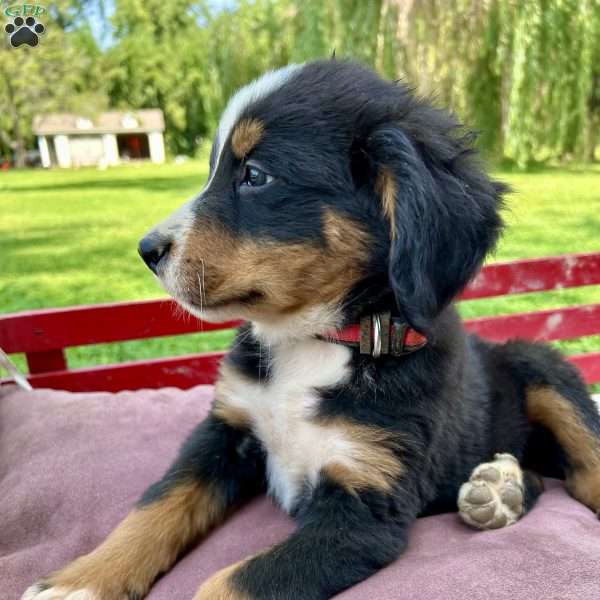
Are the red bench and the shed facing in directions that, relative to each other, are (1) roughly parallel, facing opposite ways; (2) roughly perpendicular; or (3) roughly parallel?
roughly parallel

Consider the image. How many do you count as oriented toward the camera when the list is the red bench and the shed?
2

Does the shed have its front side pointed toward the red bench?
yes

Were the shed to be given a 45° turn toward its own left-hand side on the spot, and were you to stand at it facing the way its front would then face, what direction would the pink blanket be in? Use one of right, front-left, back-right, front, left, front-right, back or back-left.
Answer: front-right

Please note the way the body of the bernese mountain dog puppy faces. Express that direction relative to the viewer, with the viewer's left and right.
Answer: facing the viewer and to the left of the viewer

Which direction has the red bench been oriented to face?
toward the camera

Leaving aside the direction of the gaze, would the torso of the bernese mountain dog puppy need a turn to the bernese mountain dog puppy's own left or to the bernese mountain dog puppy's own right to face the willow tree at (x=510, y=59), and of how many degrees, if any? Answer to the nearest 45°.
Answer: approximately 135° to the bernese mountain dog puppy's own right

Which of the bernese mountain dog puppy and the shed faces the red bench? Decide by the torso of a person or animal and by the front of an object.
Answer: the shed

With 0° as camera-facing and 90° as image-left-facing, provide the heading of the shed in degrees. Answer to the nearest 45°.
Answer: approximately 0°

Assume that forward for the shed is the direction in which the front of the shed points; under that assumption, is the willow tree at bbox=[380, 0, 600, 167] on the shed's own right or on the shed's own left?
on the shed's own left

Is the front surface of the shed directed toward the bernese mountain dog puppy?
yes
